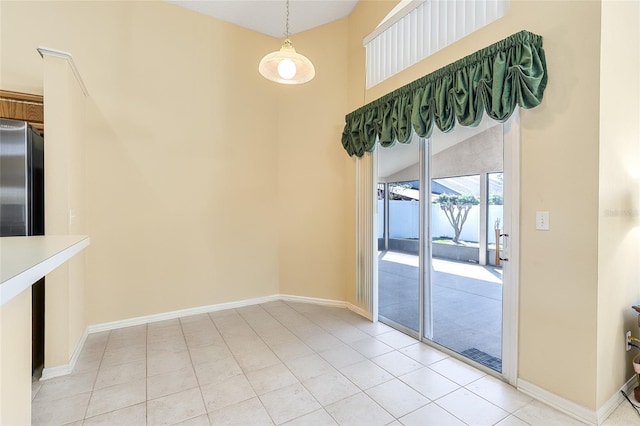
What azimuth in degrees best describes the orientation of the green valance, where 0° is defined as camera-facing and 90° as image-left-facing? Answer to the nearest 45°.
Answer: approximately 45°

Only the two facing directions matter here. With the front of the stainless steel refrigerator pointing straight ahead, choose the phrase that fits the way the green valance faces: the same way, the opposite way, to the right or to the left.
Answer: to the right

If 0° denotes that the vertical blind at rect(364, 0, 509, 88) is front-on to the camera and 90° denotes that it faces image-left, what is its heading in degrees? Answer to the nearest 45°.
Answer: approximately 45°

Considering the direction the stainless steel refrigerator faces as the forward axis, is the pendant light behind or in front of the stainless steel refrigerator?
in front

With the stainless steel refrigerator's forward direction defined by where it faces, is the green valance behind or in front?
in front

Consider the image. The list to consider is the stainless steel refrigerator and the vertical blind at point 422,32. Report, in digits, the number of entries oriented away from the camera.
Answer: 0

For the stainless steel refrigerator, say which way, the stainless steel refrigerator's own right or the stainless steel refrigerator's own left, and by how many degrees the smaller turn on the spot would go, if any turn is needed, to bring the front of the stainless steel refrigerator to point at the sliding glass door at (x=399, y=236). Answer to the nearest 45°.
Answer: approximately 45° to the stainless steel refrigerator's own left

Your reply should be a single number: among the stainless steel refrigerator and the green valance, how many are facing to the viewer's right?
0

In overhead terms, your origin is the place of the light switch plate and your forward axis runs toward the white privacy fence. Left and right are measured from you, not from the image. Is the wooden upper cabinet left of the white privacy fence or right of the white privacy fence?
left
